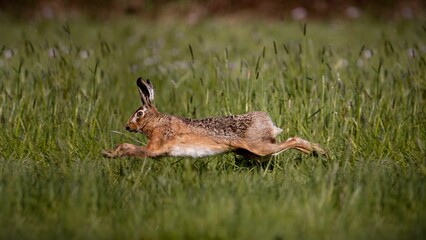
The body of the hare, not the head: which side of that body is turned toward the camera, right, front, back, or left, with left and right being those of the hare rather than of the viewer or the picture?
left
